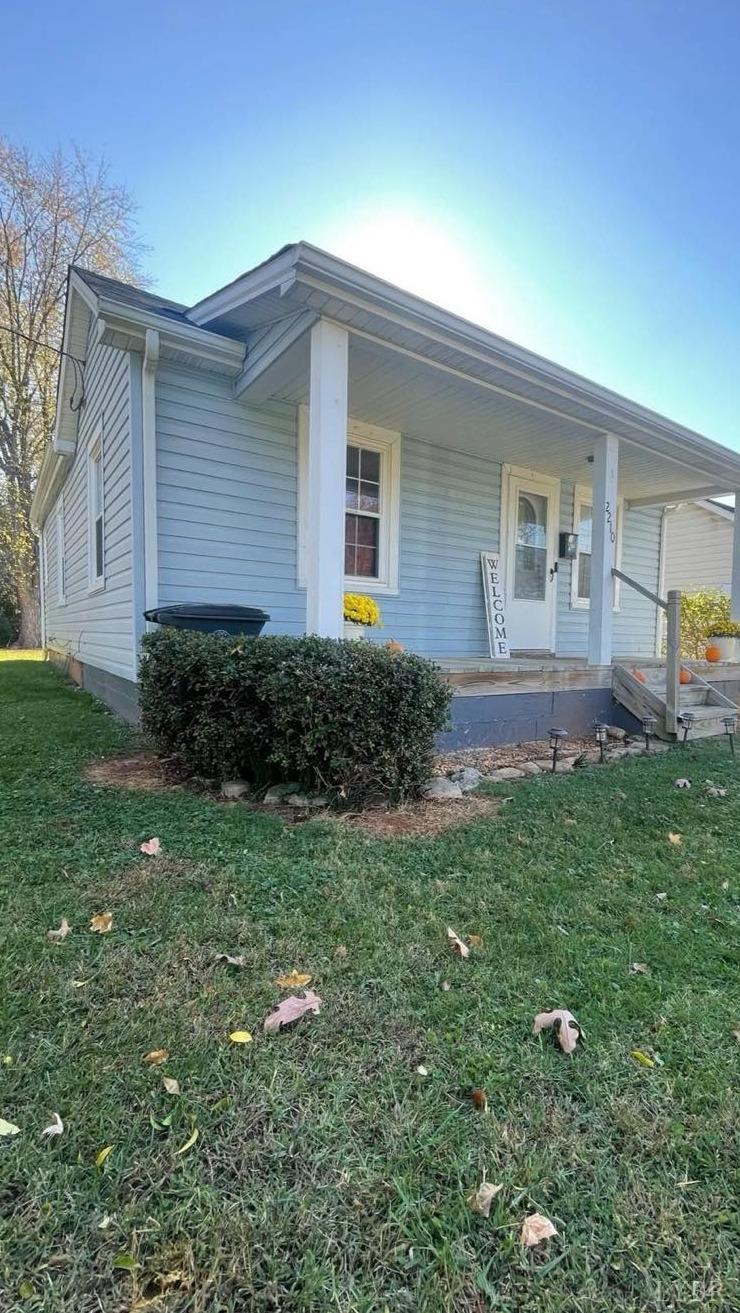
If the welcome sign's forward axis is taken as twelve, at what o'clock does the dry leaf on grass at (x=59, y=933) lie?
The dry leaf on grass is roughly at 2 o'clock from the welcome sign.

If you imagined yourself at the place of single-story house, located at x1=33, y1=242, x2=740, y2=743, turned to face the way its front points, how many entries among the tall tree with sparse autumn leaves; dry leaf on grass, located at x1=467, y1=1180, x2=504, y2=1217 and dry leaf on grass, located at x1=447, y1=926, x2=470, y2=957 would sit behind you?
1

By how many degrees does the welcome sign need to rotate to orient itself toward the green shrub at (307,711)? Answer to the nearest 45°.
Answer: approximately 45° to its right

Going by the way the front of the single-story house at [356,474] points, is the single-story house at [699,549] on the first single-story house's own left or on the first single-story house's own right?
on the first single-story house's own left

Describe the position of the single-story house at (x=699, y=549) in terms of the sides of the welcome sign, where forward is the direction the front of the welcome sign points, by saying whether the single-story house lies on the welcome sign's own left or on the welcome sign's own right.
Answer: on the welcome sign's own left

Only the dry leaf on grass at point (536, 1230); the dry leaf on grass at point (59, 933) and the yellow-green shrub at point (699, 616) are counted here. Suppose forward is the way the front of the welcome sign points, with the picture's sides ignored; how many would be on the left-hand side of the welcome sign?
1

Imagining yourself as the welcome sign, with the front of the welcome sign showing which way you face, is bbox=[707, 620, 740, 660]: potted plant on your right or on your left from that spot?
on your left

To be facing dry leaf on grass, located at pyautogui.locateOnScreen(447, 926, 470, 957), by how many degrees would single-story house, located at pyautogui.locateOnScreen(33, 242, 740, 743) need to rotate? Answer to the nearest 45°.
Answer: approximately 45° to its right

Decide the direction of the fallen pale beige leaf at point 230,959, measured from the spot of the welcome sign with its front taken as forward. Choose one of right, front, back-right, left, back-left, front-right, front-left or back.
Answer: front-right

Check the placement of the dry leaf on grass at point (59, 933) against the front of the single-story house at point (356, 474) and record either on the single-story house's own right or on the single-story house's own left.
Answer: on the single-story house's own right

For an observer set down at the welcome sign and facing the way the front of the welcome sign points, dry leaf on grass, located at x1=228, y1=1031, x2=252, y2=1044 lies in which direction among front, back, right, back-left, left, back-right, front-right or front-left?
front-right

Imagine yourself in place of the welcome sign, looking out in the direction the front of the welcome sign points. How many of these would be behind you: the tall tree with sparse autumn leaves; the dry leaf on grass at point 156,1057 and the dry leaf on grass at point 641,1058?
1

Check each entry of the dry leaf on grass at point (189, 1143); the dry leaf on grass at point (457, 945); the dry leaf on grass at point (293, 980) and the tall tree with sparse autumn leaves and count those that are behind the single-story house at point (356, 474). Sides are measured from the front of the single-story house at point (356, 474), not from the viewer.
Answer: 1

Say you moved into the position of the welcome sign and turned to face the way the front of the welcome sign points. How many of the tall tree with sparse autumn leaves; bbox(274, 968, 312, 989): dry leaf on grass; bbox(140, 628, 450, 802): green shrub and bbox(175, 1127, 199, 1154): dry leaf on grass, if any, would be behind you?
1

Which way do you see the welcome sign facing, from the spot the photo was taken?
facing the viewer and to the right of the viewer
